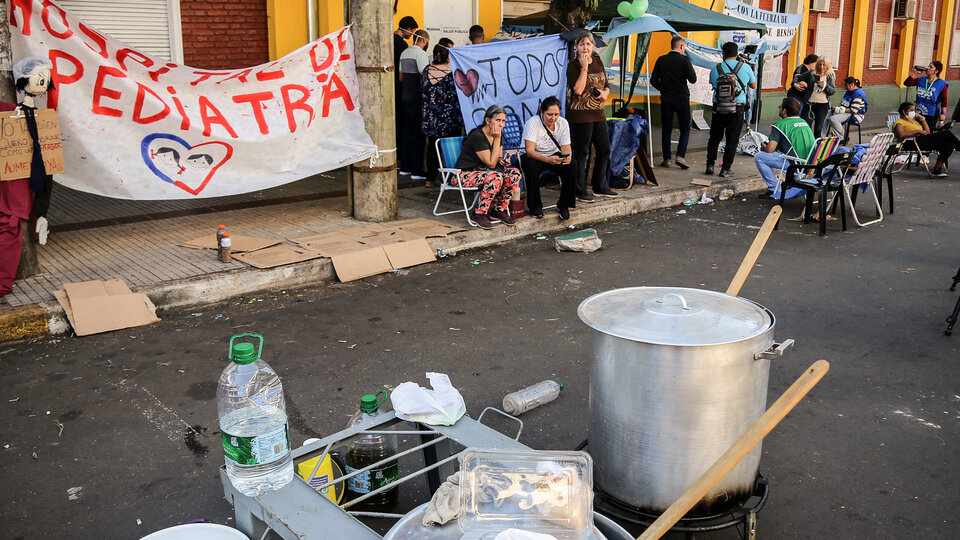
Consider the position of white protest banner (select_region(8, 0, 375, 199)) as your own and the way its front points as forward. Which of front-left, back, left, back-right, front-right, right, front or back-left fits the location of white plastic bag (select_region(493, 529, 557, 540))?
front

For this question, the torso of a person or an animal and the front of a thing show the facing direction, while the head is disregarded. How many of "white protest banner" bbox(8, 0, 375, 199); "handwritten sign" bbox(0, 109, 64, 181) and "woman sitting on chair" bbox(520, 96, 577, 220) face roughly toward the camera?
3

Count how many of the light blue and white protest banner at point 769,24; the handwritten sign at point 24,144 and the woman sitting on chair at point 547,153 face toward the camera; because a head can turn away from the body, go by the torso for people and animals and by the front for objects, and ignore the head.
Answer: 3

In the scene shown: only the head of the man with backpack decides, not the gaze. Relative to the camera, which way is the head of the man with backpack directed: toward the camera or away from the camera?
away from the camera

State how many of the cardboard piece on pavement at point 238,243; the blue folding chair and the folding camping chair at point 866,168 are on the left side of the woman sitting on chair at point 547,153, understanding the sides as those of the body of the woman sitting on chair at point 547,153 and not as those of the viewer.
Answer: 1

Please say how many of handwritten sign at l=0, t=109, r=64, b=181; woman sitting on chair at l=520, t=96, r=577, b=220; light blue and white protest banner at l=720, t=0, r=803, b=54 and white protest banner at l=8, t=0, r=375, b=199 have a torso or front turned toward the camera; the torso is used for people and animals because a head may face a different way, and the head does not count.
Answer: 4

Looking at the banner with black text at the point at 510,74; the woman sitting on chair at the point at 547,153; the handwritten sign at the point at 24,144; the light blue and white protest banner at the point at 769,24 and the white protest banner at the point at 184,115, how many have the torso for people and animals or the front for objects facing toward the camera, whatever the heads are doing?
5

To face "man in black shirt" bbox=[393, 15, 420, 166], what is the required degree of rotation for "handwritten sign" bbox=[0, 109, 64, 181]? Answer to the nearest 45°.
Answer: approximately 135° to its left

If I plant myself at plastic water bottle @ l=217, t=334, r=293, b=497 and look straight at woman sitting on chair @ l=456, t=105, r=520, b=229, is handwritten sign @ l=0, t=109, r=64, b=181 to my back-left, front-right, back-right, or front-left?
front-left

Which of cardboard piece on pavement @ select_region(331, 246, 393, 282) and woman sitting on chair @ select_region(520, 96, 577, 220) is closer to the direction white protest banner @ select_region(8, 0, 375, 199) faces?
the cardboard piece on pavement

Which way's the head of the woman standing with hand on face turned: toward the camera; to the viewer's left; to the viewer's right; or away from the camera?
toward the camera

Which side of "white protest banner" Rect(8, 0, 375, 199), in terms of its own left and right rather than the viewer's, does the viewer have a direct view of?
front

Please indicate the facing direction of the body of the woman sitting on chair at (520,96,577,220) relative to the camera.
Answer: toward the camera

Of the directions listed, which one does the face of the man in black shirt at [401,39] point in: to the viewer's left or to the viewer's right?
to the viewer's right

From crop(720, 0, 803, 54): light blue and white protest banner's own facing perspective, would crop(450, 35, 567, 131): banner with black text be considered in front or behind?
in front
